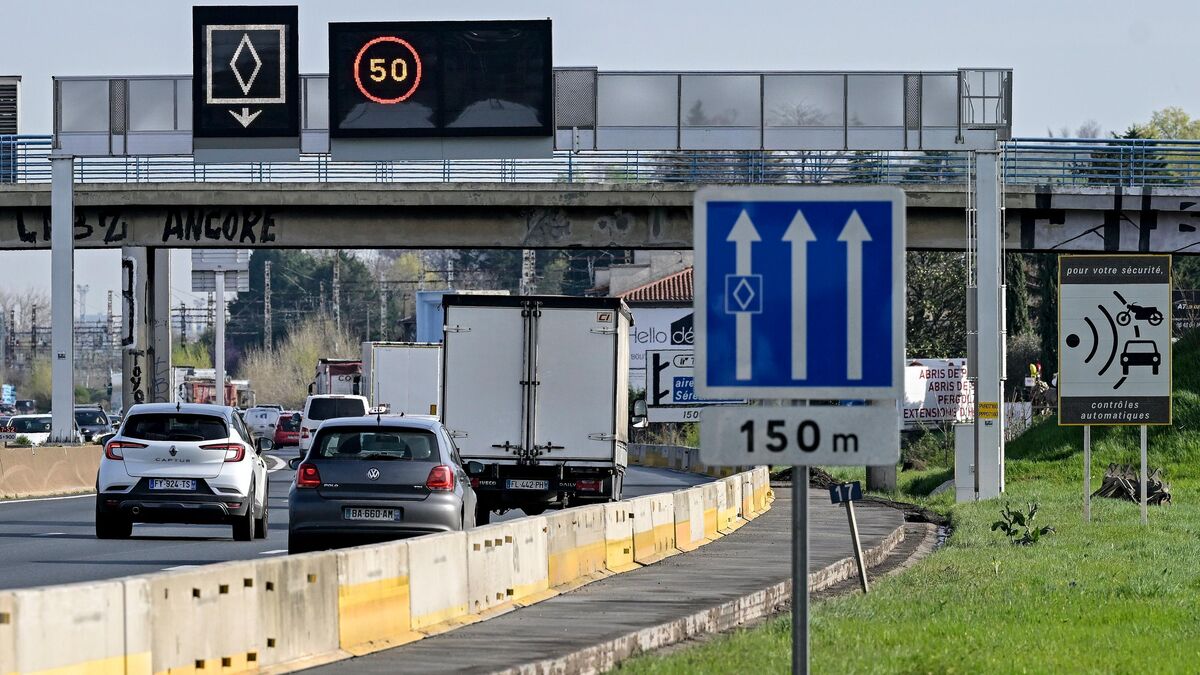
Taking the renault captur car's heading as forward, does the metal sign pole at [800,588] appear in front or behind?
behind

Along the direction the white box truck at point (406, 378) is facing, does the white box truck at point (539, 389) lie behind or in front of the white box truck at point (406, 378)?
behind

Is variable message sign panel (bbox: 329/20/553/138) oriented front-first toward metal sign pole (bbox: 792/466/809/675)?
yes

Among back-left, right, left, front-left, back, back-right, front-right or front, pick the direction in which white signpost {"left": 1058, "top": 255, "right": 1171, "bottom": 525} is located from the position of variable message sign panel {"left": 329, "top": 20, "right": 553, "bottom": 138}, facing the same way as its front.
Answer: front-left

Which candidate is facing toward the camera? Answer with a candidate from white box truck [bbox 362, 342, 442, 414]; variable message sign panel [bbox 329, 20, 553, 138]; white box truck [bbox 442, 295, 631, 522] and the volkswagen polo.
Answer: the variable message sign panel

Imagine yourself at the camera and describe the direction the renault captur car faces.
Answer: facing away from the viewer

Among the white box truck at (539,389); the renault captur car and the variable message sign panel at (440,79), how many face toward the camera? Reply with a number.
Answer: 1

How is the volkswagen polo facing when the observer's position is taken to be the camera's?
facing away from the viewer

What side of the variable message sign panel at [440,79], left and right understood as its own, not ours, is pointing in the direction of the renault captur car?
front

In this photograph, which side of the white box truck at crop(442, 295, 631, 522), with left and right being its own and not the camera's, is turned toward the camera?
back

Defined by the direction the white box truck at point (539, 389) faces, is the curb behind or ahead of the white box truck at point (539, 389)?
behind

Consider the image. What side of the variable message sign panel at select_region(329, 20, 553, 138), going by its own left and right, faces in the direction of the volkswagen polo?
front

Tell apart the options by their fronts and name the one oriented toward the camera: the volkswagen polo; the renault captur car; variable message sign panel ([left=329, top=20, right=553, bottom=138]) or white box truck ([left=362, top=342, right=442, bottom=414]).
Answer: the variable message sign panel

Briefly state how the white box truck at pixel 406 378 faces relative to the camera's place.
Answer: facing away from the viewer

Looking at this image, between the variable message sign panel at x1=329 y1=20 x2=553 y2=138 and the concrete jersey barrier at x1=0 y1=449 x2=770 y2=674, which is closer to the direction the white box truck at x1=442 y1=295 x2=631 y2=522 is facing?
the variable message sign panel

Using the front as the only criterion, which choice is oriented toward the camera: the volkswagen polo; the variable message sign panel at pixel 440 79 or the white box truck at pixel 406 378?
the variable message sign panel

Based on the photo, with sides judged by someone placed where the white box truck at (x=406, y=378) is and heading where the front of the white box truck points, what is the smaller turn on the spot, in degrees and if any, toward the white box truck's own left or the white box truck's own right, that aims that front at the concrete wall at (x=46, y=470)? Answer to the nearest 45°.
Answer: approximately 135° to the white box truck's own left
